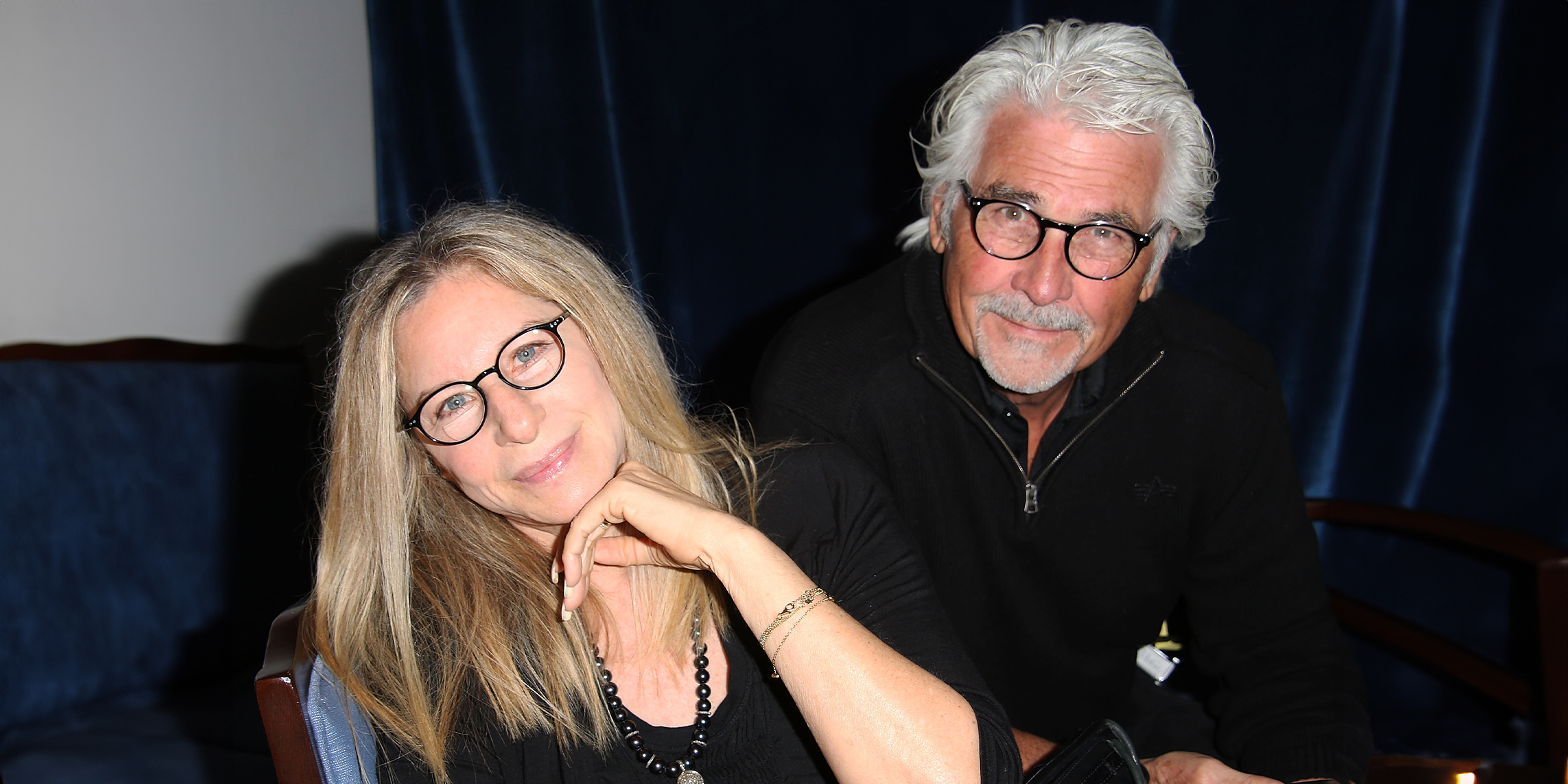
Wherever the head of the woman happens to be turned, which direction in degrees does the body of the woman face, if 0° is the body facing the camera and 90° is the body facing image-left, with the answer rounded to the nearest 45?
approximately 0°

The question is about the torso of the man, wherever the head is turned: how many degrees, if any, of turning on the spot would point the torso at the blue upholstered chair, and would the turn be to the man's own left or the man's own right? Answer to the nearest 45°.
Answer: approximately 90° to the man's own right

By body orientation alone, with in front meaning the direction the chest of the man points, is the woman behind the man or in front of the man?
in front

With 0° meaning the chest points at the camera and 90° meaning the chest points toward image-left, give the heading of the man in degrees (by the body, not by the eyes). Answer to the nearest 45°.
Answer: approximately 0°

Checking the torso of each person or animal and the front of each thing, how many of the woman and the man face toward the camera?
2
